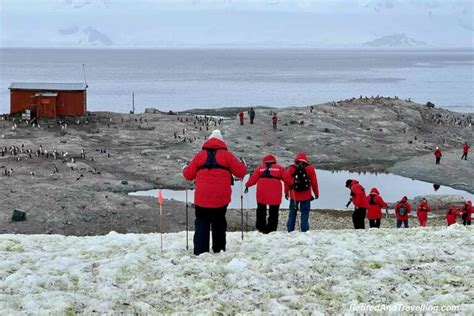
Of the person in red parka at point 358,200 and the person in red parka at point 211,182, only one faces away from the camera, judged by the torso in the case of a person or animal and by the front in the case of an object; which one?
the person in red parka at point 211,182

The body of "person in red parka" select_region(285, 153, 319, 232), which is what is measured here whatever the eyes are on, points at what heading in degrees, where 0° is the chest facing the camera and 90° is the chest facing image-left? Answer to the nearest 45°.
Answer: approximately 180°

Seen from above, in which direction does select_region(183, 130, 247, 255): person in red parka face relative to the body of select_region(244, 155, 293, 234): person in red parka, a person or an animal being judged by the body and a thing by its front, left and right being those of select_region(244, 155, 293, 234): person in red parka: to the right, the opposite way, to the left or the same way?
the same way

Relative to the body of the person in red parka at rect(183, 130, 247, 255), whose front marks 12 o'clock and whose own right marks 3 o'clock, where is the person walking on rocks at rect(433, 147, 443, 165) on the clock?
The person walking on rocks is roughly at 1 o'clock from the person in red parka.

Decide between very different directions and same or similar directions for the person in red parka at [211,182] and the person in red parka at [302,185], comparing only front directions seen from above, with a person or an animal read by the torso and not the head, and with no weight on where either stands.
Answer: same or similar directions

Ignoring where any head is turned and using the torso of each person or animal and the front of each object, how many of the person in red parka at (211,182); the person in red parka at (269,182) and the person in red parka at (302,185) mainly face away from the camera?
3

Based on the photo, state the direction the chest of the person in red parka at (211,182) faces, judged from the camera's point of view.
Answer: away from the camera

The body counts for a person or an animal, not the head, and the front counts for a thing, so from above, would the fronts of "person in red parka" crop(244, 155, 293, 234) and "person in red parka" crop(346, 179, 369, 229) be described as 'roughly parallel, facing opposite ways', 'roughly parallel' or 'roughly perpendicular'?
roughly perpendicular

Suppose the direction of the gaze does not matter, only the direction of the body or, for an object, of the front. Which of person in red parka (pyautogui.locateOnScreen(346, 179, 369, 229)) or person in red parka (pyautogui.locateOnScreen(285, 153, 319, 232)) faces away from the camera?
person in red parka (pyautogui.locateOnScreen(285, 153, 319, 232))

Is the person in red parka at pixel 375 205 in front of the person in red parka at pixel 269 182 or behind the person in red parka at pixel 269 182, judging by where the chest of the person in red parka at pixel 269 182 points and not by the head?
in front

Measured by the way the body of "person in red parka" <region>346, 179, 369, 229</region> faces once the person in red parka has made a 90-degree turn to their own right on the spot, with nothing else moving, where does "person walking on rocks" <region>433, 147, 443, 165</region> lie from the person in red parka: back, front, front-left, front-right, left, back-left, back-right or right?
front

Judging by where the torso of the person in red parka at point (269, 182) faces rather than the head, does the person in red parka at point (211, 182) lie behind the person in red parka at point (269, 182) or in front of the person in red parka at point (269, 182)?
behind

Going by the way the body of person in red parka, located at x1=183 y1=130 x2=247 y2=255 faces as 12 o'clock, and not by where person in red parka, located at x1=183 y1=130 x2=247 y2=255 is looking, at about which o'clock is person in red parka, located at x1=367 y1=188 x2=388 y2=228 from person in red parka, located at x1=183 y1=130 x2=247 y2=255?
person in red parka, located at x1=367 y1=188 x2=388 y2=228 is roughly at 1 o'clock from person in red parka, located at x1=183 y1=130 x2=247 y2=255.

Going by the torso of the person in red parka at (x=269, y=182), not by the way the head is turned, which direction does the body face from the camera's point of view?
away from the camera
